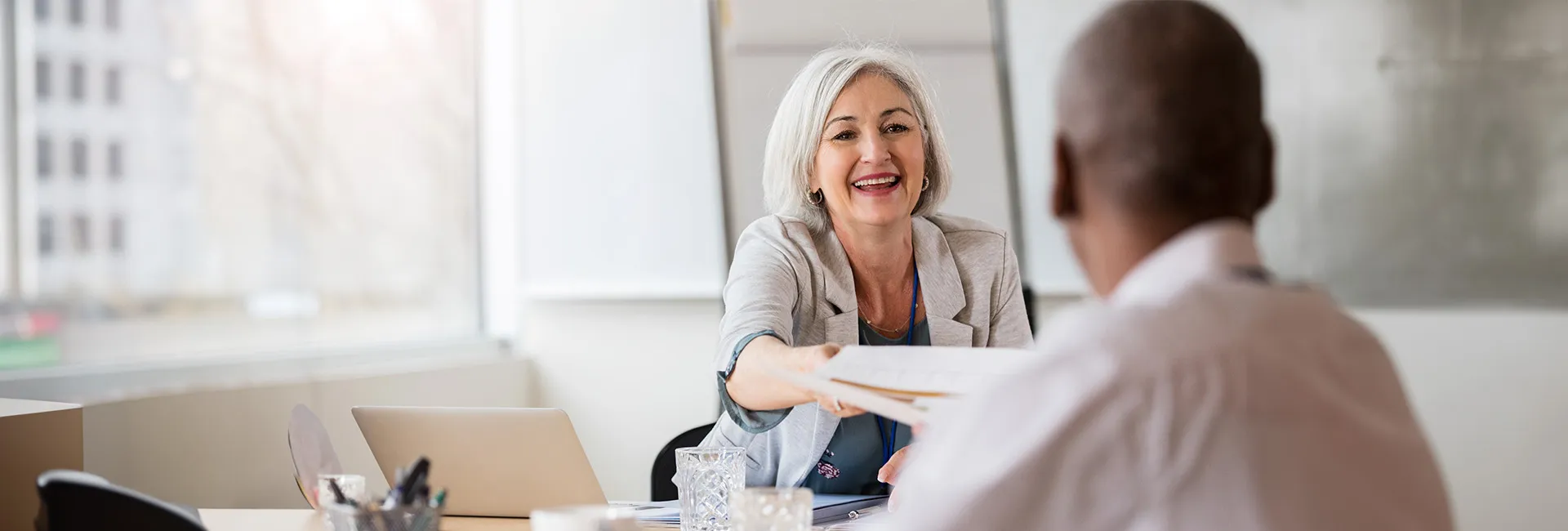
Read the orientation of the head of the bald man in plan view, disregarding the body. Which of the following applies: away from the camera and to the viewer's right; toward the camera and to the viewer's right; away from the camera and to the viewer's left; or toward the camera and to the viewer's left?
away from the camera and to the viewer's left

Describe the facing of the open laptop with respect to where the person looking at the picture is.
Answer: facing away from the viewer and to the right of the viewer

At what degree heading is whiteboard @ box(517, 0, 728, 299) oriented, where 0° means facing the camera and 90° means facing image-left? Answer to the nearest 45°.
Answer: approximately 0°

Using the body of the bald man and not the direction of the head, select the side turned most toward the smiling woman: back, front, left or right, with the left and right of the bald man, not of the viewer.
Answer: front

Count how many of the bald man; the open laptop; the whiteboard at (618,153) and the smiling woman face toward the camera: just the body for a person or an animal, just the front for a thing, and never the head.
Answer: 2

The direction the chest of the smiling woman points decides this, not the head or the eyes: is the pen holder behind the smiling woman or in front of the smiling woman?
in front

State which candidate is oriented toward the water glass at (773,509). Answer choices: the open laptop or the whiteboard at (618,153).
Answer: the whiteboard

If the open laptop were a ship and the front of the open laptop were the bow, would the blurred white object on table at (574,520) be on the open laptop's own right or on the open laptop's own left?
on the open laptop's own right

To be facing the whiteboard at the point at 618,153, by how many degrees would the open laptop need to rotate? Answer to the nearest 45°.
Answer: approximately 45° to its left

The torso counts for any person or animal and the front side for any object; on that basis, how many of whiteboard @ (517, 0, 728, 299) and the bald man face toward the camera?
1

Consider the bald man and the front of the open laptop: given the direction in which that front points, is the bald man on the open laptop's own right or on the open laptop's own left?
on the open laptop's own right
